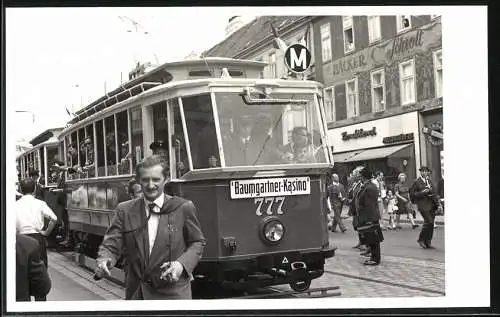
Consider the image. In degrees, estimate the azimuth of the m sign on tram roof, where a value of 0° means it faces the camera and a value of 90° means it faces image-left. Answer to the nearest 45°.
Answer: approximately 0°

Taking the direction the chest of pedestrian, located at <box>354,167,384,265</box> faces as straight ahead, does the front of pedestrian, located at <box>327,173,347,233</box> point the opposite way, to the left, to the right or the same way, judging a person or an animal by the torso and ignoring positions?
to the left

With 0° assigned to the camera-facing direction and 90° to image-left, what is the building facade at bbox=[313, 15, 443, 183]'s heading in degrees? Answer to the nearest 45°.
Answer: approximately 45°

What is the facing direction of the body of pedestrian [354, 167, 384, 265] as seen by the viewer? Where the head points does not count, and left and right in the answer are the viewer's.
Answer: facing to the left of the viewer

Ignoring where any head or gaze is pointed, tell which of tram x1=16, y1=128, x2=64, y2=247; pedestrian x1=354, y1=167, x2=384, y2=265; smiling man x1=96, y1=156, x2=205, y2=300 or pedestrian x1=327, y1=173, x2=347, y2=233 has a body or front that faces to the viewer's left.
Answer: pedestrian x1=354, y1=167, x2=384, y2=265

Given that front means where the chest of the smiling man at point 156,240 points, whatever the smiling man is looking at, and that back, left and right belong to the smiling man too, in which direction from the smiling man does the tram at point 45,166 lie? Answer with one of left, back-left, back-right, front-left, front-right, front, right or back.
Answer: back-right

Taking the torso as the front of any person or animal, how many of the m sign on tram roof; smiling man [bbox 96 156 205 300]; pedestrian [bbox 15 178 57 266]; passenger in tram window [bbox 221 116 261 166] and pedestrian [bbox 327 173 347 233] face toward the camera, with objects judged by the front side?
4
